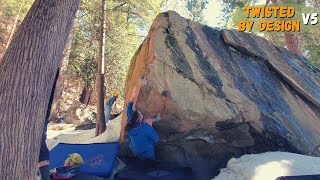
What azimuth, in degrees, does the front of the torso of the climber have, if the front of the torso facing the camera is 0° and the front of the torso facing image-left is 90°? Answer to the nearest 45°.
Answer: approximately 225°

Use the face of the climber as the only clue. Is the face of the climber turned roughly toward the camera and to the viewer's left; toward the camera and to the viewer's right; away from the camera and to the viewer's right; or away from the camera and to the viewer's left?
away from the camera and to the viewer's right

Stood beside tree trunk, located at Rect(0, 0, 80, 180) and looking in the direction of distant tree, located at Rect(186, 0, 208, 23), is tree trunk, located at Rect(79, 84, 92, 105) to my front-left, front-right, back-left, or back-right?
front-left

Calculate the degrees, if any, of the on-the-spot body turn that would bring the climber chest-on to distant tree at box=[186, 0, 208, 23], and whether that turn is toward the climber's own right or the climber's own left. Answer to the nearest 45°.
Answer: approximately 45° to the climber's own left

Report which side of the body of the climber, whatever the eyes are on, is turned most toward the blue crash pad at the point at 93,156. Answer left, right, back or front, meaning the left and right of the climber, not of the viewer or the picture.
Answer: left

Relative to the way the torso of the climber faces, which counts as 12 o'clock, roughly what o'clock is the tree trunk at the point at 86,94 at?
The tree trunk is roughly at 10 o'clock from the climber.

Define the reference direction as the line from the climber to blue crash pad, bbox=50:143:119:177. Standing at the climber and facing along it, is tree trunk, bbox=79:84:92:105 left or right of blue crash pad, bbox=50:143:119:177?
right
